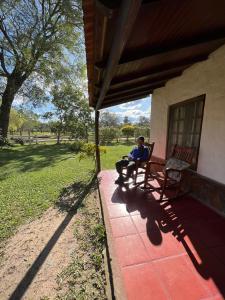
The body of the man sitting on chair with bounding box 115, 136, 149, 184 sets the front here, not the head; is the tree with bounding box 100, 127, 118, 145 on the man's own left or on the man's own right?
on the man's own right

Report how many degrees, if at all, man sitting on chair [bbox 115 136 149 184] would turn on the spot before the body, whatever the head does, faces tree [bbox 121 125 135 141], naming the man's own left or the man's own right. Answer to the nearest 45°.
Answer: approximately 135° to the man's own right

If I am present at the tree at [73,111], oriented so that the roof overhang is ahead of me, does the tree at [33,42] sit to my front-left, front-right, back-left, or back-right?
front-right

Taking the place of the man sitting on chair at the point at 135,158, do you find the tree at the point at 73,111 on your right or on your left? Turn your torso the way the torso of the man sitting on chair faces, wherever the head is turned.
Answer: on your right

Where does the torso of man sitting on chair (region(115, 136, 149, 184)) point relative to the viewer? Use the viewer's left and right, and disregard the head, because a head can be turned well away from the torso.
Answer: facing the viewer and to the left of the viewer

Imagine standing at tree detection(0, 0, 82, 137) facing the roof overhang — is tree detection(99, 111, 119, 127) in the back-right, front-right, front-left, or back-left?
back-left
